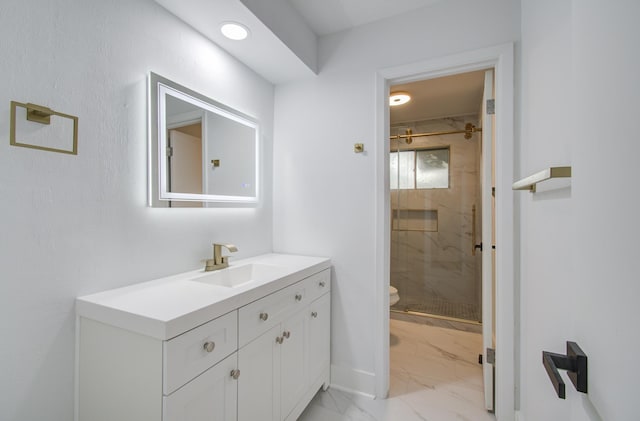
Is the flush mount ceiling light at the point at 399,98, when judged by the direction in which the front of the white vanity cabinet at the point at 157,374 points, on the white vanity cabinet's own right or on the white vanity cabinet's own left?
on the white vanity cabinet's own left

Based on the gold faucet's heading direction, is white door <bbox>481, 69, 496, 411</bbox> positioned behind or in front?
in front

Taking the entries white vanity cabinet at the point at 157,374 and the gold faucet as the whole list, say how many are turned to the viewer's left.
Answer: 0

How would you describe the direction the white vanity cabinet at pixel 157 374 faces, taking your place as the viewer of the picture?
facing the viewer and to the right of the viewer

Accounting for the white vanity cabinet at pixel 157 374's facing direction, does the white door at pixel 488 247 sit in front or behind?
in front
